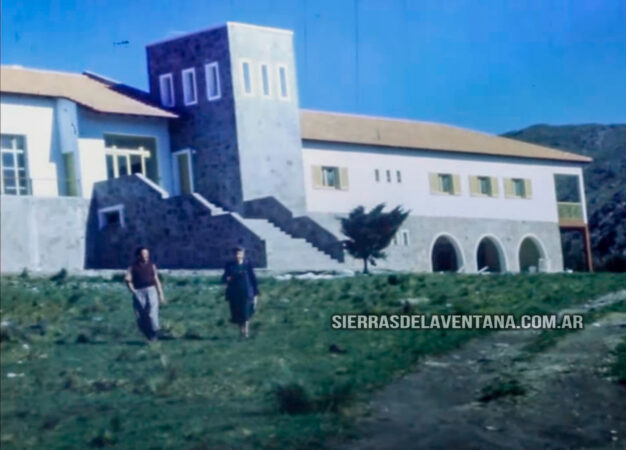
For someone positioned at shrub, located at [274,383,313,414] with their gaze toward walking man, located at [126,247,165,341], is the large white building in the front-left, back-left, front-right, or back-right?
front-right

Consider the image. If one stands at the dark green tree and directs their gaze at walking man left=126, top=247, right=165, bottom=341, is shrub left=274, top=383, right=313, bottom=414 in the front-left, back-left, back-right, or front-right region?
front-left

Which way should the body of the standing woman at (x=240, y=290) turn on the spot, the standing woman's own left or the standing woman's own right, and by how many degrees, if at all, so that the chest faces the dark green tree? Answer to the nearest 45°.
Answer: approximately 135° to the standing woman's own left

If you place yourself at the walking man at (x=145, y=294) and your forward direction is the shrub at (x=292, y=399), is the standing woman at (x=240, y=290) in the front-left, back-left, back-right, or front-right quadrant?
front-left

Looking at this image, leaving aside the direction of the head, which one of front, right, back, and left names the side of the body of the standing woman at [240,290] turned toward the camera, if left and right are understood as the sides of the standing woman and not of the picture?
front

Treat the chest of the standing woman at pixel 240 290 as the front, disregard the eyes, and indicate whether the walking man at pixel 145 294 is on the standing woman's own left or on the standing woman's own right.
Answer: on the standing woman's own right
